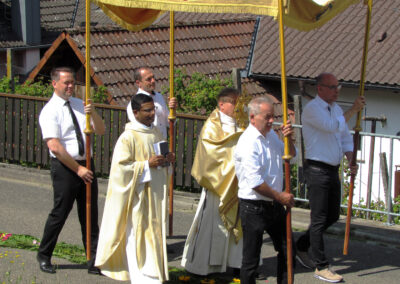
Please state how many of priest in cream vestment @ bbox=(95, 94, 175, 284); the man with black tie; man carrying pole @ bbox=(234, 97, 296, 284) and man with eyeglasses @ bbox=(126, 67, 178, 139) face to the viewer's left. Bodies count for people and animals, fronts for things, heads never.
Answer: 0

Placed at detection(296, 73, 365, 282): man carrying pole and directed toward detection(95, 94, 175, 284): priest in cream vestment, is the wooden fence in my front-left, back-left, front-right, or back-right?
front-right

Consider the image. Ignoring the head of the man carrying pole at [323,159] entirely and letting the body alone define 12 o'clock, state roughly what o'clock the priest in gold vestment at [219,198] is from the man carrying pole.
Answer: The priest in gold vestment is roughly at 4 o'clock from the man carrying pole.

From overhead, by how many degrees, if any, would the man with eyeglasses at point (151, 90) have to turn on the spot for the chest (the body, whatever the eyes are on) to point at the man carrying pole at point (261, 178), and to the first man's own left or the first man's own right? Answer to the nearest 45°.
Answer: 0° — they already face them

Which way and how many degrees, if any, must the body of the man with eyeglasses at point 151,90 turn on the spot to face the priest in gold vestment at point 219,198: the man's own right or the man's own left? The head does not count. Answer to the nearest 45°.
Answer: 0° — they already face them

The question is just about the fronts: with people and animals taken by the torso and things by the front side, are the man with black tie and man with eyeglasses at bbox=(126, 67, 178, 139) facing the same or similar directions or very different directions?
same or similar directions

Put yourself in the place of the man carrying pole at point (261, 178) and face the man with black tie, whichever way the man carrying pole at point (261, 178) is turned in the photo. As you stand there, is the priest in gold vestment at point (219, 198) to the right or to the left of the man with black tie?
right

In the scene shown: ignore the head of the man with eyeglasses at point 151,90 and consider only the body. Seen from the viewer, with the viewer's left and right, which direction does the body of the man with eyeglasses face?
facing the viewer and to the right of the viewer

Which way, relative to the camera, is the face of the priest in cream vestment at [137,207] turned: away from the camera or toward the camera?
toward the camera

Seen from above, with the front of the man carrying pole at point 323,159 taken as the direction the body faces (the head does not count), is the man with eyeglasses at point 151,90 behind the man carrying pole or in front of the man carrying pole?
behind

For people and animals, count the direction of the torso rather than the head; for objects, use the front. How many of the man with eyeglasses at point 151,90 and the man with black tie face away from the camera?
0
